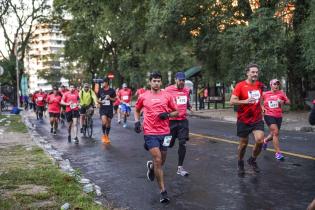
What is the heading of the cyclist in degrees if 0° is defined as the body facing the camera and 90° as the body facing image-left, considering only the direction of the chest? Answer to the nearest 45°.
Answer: approximately 0°

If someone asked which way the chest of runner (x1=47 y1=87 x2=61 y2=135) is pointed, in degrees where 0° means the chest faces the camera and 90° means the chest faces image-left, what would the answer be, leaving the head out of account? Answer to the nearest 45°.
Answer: approximately 0°

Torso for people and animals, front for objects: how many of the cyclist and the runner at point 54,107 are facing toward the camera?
2

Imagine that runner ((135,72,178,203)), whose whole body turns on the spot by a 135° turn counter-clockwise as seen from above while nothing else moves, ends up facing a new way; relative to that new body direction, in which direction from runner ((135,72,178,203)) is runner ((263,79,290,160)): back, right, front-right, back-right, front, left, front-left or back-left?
front

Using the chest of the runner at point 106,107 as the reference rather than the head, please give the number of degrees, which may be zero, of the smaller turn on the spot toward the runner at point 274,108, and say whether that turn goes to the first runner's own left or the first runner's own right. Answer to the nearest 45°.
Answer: approximately 45° to the first runner's own left

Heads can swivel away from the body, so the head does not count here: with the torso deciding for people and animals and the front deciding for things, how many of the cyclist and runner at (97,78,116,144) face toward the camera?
2

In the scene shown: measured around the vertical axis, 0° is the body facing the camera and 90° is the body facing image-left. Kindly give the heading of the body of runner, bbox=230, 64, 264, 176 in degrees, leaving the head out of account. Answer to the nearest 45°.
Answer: approximately 315°
